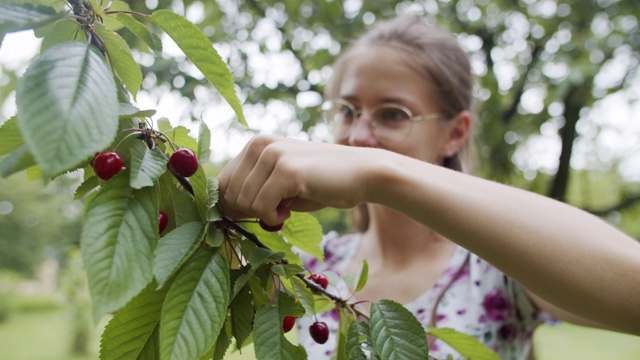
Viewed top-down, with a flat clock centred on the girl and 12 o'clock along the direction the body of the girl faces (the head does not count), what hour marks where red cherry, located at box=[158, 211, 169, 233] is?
The red cherry is roughly at 1 o'clock from the girl.

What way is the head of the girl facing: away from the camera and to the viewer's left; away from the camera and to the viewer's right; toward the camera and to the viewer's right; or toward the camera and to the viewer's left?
toward the camera and to the viewer's left

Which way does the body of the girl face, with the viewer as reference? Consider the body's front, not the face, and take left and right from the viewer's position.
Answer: facing the viewer and to the left of the viewer
